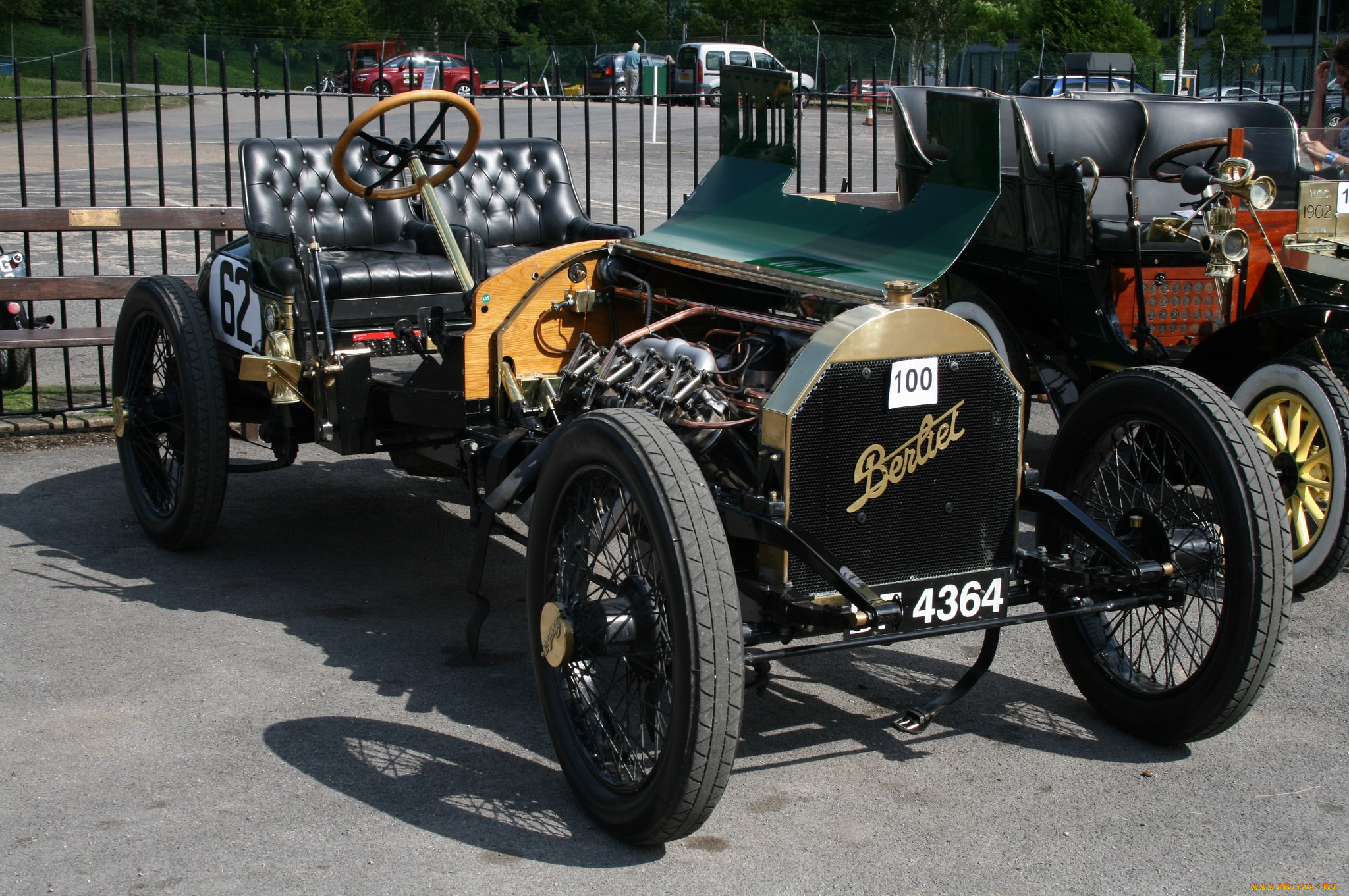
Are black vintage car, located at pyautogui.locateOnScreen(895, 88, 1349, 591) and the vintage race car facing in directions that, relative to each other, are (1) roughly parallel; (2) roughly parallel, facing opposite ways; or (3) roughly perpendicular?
roughly parallel

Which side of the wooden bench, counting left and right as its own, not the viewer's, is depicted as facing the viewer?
front

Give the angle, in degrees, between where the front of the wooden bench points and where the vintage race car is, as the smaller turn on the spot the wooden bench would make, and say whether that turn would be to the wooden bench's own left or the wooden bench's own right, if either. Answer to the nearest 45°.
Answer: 0° — it already faces it

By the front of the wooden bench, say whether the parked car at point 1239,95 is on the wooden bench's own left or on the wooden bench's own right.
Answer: on the wooden bench's own left

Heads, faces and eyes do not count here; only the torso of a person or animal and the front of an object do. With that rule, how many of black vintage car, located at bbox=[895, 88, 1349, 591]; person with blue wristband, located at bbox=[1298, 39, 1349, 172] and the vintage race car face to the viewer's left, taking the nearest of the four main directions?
1

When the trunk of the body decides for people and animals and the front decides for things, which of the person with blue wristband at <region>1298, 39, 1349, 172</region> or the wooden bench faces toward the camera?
the wooden bench

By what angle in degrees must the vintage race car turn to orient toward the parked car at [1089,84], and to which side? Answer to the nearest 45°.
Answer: approximately 135° to its left

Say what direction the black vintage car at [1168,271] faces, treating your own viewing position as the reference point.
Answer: facing the viewer and to the right of the viewer

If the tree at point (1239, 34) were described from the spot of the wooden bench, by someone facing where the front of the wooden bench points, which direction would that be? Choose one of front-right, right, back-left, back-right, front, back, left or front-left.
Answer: back-left

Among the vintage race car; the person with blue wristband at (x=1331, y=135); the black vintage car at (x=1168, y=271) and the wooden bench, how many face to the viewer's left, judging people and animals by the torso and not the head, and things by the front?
1

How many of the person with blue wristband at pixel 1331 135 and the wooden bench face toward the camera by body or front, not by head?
1

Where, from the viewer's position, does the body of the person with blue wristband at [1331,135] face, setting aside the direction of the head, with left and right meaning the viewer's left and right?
facing to the left of the viewer
